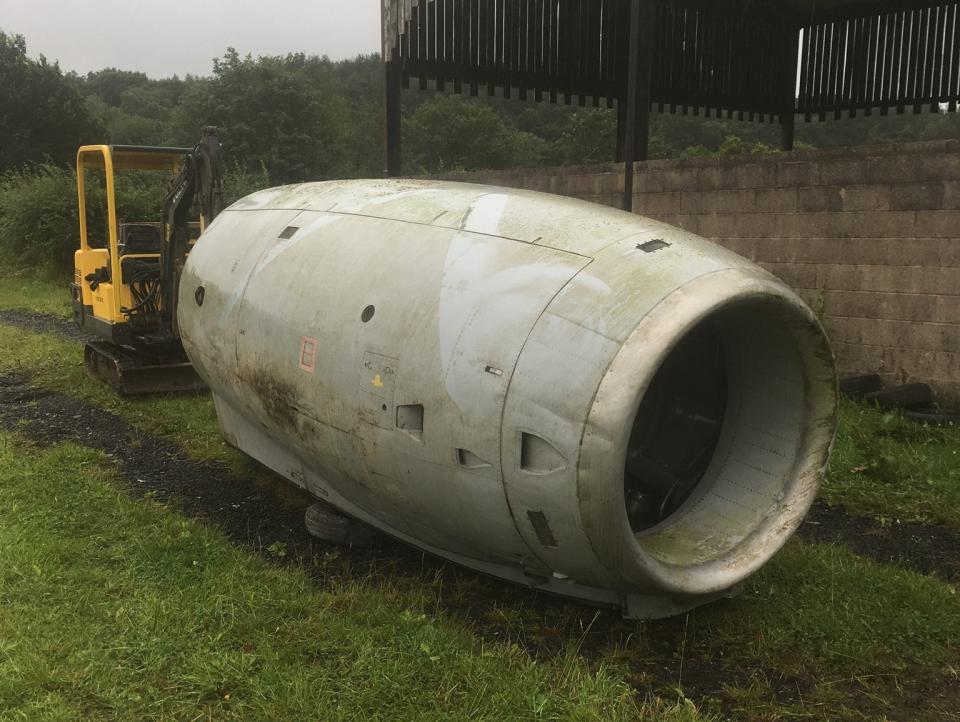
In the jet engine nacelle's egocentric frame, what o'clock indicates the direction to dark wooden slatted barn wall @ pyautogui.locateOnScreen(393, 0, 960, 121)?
The dark wooden slatted barn wall is roughly at 8 o'clock from the jet engine nacelle.

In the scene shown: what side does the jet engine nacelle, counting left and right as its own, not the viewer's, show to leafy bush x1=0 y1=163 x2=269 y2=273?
back

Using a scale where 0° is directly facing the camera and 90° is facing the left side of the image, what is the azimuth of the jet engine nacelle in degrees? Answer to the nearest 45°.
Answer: approximately 315°
